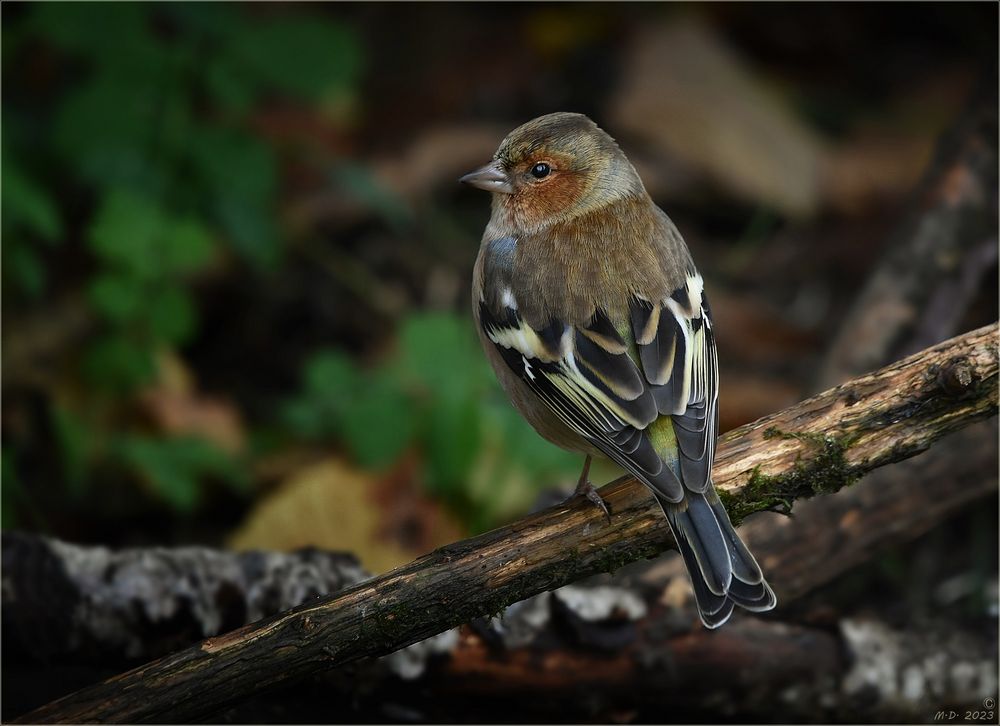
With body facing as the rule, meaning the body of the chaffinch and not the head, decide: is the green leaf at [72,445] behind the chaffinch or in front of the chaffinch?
in front

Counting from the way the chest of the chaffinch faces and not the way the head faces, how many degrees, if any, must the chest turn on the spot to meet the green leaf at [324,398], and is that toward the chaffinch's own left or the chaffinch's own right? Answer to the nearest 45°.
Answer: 0° — it already faces it

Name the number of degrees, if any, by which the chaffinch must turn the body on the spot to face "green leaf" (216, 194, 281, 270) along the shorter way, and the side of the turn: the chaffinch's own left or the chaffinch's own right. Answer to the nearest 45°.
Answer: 0° — it already faces it

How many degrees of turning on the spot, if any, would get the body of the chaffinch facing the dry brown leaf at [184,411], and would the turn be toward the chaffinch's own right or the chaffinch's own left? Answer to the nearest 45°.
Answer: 0° — it already faces it

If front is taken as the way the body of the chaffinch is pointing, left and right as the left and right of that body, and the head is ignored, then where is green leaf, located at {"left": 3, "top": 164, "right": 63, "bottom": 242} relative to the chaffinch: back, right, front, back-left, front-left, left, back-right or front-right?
front-left

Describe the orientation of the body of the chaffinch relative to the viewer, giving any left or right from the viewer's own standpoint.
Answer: facing away from the viewer and to the left of the viewer

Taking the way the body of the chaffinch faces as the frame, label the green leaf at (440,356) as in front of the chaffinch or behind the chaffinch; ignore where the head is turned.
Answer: in front

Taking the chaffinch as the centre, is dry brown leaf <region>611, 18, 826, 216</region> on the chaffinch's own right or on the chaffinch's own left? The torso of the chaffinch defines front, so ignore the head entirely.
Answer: on the chaffinch's own right

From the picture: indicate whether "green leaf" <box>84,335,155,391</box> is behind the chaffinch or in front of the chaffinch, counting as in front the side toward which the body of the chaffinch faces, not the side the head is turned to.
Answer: in front
